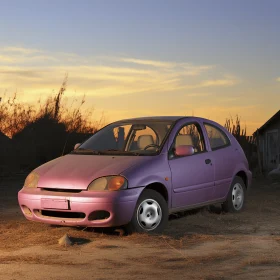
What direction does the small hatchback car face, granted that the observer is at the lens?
facing the viewer and to the left of the viewer
